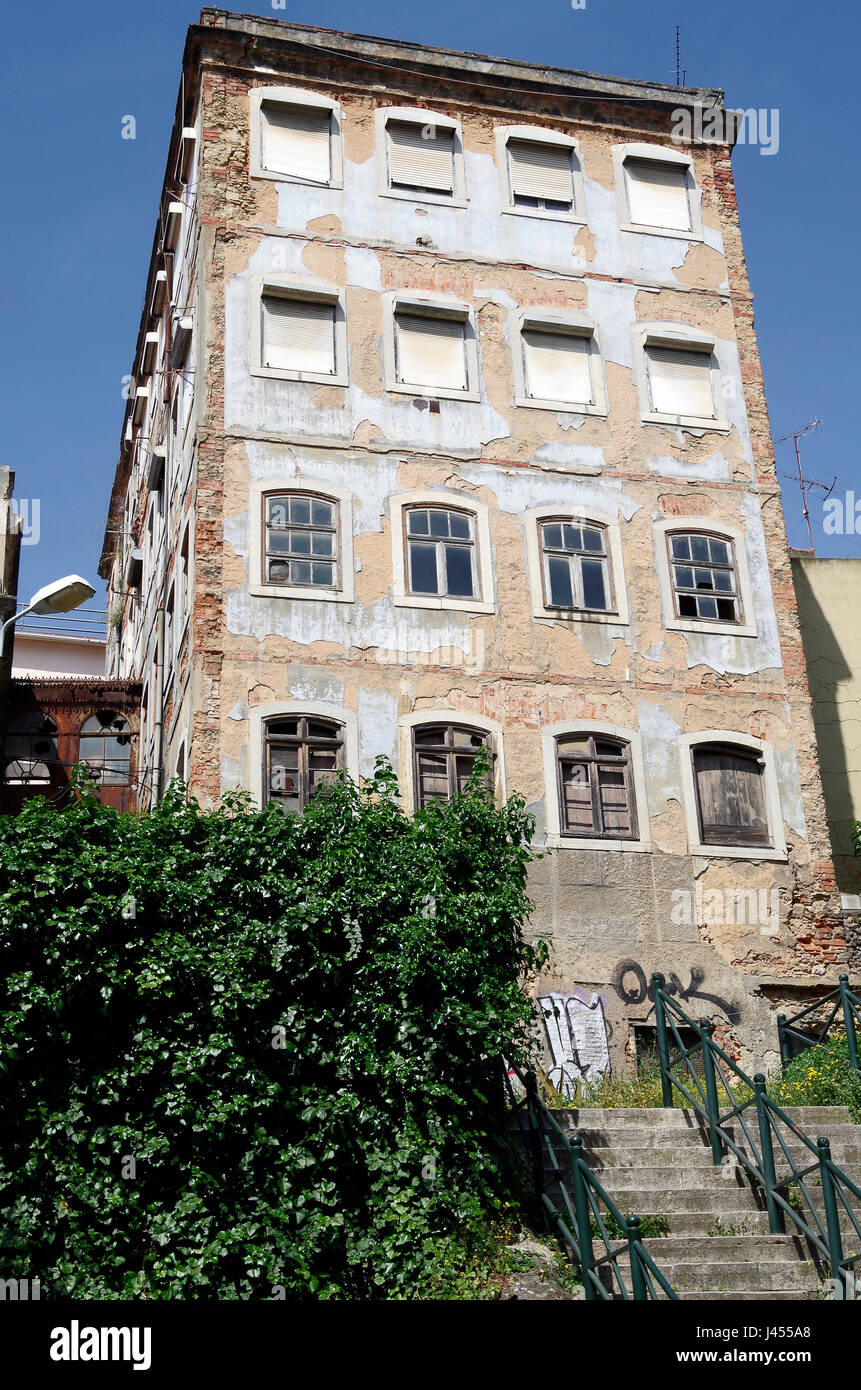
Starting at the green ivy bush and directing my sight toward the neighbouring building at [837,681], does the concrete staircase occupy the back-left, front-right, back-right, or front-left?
front-right

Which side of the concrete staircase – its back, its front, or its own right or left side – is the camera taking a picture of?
front

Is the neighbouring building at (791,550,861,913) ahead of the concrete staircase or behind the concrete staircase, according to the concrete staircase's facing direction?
behind

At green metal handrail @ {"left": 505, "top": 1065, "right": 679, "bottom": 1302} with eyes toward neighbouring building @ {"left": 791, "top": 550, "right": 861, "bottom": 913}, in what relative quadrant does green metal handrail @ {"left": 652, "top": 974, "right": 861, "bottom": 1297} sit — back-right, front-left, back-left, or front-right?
front-right

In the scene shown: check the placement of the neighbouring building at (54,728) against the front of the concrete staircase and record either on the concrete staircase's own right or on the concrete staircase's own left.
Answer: on the concrete staircase's own right

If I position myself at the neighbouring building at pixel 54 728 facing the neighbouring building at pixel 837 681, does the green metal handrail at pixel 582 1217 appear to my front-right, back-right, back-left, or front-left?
front-right

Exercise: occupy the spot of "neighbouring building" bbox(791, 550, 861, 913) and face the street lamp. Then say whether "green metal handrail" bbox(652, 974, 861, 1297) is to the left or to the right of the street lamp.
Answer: left

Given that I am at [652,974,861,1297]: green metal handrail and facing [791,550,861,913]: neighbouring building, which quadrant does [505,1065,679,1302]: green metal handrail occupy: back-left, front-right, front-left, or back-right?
back-left

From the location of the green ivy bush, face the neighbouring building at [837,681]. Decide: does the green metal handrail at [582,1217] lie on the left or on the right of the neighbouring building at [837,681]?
right

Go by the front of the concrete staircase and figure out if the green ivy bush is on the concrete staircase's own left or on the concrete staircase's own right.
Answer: on the concrete staircase's own right
